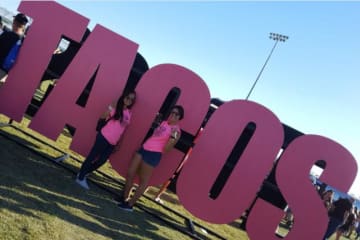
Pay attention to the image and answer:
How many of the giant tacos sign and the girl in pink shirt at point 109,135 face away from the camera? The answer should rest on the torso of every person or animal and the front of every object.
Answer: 0

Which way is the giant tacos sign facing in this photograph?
toward the camera

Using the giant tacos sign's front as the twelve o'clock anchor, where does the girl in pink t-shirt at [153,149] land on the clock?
The girl in pink t-shirt is roughly at 1 o'clock from the giant tacos sign.

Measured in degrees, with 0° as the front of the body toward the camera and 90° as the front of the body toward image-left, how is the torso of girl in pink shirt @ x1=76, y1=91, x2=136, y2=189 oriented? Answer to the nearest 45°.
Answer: approximately 315°

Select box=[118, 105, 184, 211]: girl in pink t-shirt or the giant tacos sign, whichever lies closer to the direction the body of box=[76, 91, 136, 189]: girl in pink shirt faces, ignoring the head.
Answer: the girl in pink t-shirt
